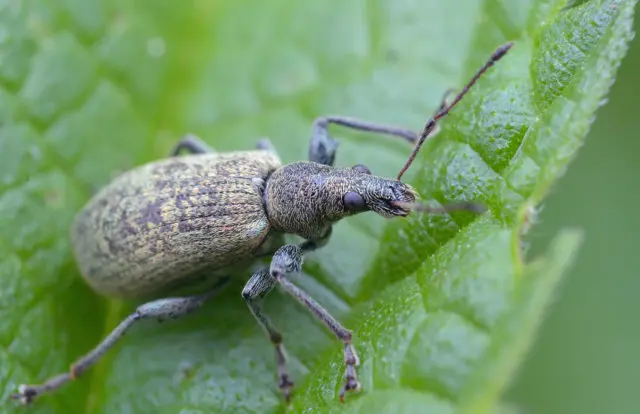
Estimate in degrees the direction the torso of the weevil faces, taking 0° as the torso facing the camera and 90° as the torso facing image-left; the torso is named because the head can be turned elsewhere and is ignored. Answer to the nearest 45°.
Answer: approximately 270°
